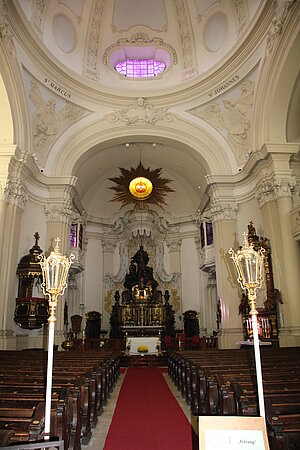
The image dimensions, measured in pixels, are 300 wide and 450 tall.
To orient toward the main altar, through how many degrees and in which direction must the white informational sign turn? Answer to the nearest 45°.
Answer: approximately 180°

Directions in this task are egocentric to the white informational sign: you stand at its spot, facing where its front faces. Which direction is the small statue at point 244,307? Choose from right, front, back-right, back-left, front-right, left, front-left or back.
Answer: back

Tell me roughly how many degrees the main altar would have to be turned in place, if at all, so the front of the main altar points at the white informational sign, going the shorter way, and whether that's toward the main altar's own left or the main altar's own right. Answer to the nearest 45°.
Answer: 0° — it already faces it

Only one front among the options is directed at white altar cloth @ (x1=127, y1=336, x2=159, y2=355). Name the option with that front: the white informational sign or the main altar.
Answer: the main altar

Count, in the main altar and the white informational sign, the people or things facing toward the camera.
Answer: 2

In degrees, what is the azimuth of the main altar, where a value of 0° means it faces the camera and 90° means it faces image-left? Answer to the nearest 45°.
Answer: approximately 0°

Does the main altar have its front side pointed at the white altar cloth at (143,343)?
yes

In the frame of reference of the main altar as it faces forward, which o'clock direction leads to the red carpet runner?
The red carpet runner is roughly at 12 o'clock from the main altar.

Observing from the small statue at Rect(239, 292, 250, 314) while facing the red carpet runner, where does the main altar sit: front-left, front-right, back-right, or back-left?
back-right

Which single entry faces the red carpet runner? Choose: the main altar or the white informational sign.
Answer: the main altar

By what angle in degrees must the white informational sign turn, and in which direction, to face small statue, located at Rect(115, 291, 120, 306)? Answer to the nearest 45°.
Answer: approximately 180°
